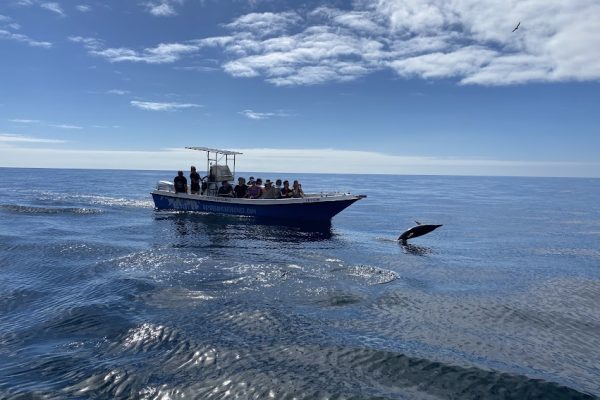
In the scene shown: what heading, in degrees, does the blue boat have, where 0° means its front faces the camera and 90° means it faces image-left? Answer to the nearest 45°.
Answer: approximately 270°

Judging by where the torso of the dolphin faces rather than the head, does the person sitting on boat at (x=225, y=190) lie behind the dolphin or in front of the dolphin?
behind

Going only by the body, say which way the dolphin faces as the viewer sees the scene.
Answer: to the viewer's right

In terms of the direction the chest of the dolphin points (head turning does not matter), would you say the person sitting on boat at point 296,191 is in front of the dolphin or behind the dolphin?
behind

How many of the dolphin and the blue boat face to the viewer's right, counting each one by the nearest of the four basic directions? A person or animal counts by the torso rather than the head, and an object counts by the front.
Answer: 2

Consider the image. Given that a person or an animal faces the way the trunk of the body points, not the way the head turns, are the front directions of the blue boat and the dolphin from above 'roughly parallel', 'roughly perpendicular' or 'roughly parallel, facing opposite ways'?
roughly parallel

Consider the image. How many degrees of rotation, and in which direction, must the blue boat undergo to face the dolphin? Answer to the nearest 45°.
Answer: approximately 45° to its right
